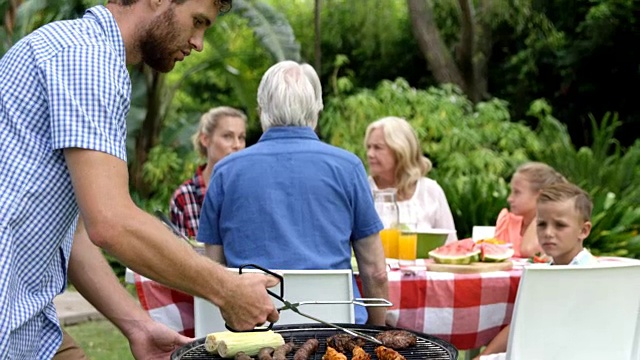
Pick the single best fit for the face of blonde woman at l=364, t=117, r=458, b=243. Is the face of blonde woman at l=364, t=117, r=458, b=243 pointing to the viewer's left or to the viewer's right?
to the viewer's left

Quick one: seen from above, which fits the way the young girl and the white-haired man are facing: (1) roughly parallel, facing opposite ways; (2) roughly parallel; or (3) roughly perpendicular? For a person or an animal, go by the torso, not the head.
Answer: roughly perpendicular

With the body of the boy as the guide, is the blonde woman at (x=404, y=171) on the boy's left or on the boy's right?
on the boy's right

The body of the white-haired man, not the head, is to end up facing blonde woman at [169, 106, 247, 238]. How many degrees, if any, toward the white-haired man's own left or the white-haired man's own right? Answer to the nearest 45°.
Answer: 0° — they already face them

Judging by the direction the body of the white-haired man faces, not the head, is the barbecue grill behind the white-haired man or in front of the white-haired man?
behind

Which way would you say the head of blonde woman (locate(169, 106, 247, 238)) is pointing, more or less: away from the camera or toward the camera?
toward the camera

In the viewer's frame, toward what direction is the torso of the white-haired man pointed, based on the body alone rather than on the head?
away from the camera

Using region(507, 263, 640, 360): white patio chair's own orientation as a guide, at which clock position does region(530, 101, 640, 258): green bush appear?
The green bush is roughly at 12 o'clock from the white patio chair.

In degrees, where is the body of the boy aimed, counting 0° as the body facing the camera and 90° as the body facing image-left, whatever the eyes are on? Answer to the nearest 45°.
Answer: approximately 45°

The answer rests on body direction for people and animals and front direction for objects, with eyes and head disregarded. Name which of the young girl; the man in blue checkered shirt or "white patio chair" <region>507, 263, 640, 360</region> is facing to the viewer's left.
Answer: the young girl

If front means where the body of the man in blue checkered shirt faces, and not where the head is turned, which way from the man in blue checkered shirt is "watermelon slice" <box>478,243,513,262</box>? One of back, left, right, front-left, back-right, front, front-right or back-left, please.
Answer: front-left

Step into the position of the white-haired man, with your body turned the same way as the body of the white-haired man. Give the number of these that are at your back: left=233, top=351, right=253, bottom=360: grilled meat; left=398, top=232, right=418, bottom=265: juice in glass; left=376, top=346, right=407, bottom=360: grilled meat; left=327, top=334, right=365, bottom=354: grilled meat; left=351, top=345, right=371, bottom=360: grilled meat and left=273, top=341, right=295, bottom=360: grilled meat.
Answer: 5

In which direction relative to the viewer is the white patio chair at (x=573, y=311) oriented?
away from the camera

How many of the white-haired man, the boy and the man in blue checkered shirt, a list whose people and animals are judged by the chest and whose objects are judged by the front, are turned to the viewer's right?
1

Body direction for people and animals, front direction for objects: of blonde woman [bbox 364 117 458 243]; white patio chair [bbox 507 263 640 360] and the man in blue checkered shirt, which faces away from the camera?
the white patio chair
